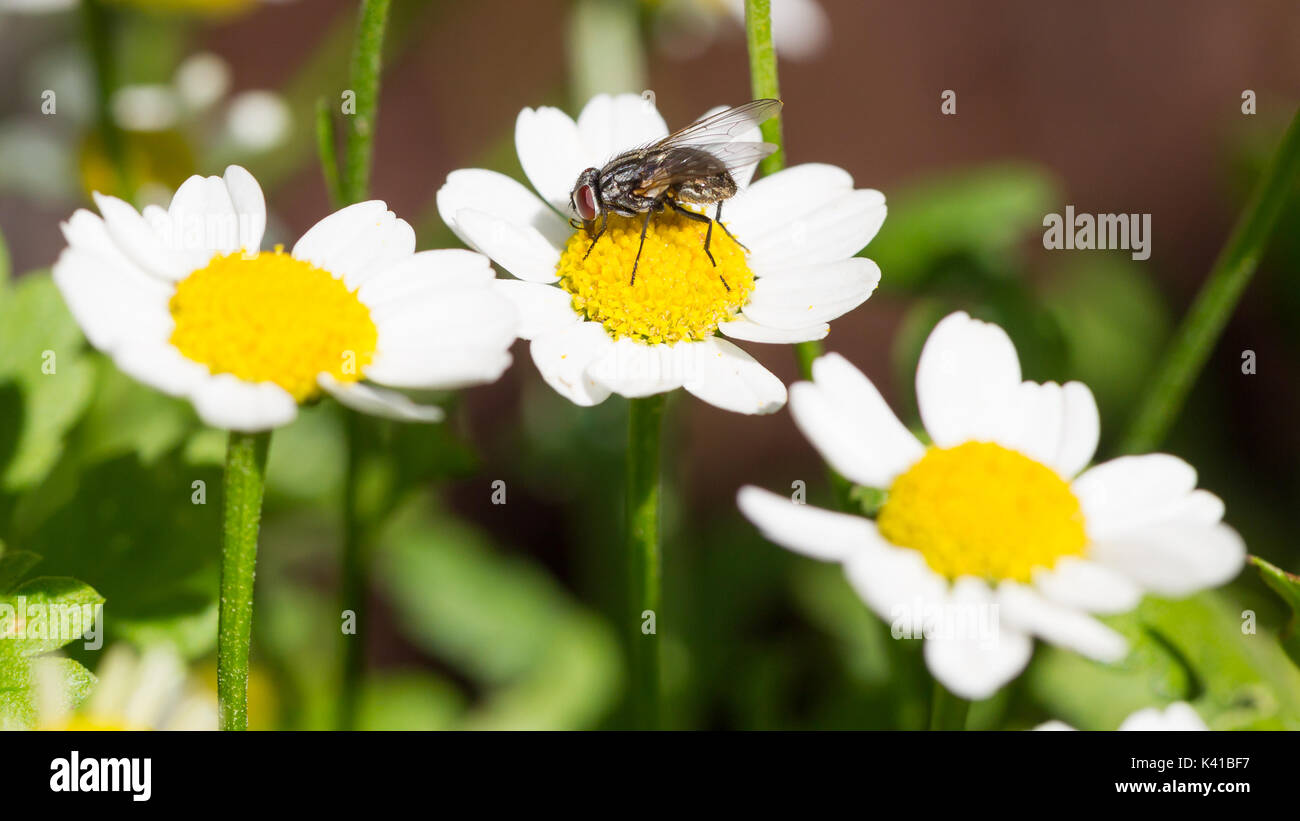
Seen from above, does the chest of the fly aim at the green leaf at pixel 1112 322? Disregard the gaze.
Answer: no

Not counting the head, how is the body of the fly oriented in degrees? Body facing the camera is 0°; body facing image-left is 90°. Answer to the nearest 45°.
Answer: approximately 90°
